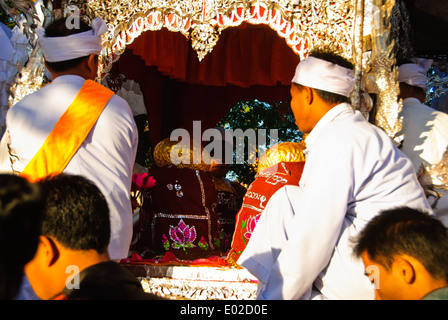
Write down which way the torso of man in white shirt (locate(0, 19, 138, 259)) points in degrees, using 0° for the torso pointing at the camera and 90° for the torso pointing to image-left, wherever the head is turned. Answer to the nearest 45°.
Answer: approximately 225°

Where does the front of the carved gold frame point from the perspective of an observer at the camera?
facing the viewer

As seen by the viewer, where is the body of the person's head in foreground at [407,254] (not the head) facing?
to the viewer's left

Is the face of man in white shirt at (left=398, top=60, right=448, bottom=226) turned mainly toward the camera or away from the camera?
away from the camera

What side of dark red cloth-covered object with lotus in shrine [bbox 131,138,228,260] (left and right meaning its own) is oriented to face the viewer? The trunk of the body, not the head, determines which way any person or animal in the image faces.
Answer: front

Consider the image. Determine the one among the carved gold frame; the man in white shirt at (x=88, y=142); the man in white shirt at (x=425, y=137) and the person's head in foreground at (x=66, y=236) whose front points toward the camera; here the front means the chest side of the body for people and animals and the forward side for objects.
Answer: the carved gold frame

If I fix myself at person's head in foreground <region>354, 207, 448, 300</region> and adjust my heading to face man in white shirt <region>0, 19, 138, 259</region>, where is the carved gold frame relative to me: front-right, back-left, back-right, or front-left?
front-right

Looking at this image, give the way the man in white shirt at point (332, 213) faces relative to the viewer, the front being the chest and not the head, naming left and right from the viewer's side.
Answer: facing away from the viewer and to the left of the viewer

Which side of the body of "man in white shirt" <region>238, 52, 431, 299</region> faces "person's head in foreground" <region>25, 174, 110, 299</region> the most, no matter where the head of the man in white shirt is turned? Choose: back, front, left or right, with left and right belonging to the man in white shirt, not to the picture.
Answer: left
